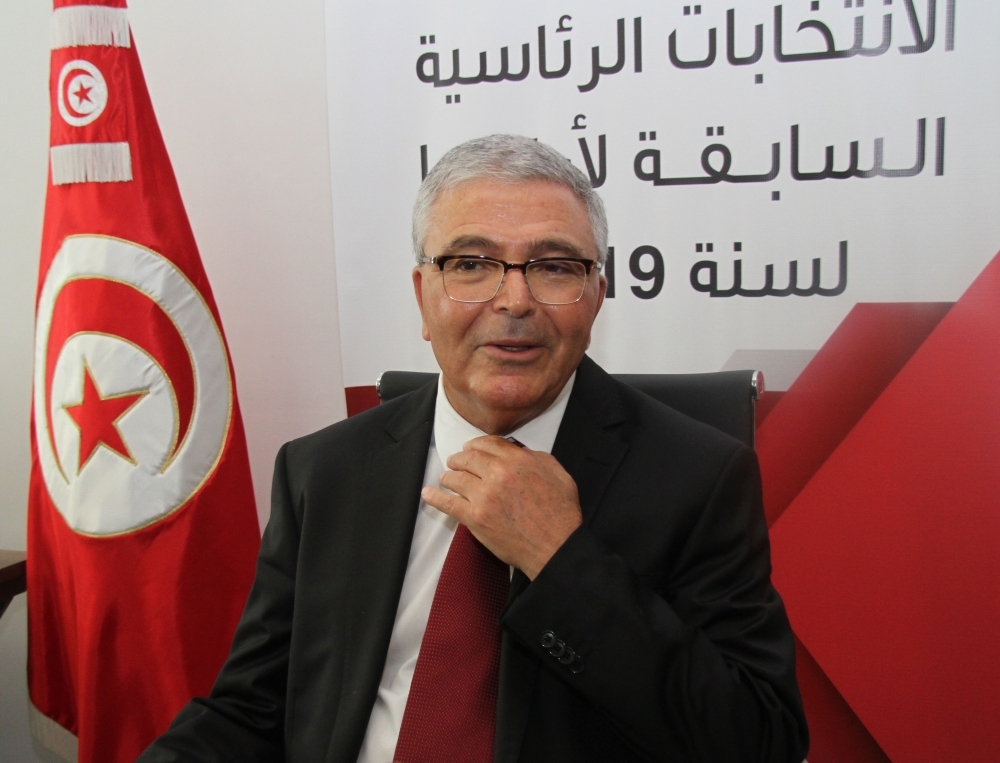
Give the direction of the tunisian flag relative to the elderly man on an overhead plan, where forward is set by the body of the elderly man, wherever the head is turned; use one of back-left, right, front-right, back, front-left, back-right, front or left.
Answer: back-right

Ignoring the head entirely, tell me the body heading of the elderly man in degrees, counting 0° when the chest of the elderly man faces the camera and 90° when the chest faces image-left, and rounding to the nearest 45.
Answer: approximately 0°
